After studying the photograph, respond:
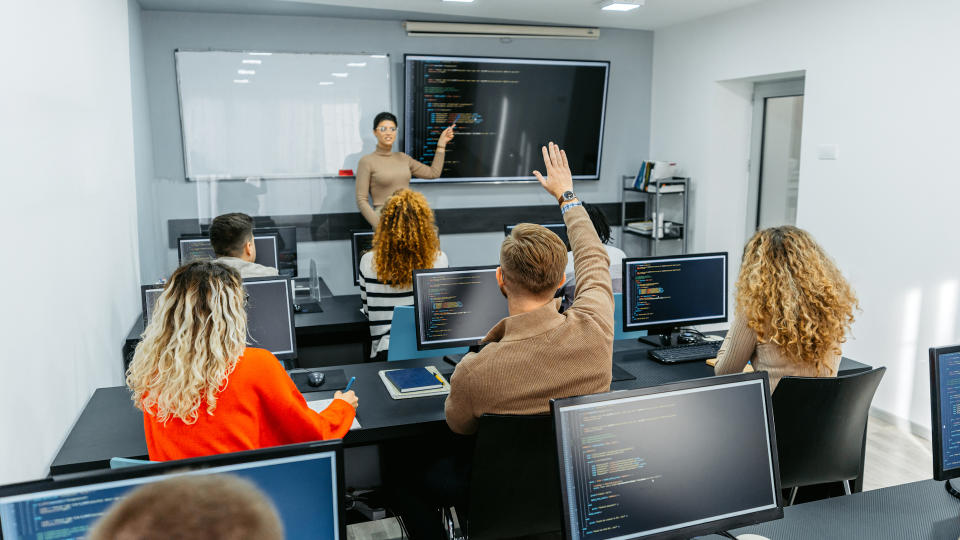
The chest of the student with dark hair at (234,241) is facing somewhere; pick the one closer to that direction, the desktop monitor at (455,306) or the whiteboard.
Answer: the whiteboard

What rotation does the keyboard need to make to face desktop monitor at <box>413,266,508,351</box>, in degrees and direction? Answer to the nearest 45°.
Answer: approximately 90° to its right

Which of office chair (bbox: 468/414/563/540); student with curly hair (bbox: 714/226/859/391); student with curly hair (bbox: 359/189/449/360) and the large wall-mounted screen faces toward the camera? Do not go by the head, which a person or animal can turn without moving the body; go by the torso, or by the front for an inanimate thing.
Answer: the large wall-mounted screen

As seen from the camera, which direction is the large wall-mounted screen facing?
toward the camera

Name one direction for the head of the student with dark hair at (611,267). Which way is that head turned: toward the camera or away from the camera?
away from the camera

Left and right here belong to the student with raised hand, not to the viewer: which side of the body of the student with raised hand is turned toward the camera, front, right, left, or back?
back

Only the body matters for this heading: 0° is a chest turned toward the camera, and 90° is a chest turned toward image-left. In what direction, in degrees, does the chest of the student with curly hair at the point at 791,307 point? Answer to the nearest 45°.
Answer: approximately 135°

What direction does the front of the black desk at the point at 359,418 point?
toward the camera

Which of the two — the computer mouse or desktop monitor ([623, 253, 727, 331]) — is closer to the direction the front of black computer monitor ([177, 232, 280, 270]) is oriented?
the computer mouse

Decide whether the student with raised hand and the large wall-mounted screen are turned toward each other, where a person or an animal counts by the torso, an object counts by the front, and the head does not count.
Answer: yes

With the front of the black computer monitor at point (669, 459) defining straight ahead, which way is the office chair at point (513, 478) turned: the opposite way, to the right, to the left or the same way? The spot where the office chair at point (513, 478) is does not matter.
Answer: the opposite way

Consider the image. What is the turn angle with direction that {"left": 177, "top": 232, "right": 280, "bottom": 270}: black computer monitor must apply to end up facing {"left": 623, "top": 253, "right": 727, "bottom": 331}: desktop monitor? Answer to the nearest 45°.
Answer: approximately 45° to its left

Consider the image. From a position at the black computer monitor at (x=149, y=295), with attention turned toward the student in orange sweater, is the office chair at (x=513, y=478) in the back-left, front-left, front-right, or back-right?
front-left

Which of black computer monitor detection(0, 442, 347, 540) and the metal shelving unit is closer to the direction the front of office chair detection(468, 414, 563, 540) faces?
the metal shelving unit

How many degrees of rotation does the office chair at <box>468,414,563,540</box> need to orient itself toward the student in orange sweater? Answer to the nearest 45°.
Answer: approximately 90° to its left

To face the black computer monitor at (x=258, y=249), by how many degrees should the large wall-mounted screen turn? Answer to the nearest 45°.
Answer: approximately 45° to its right

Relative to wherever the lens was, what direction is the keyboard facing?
facing the viewer

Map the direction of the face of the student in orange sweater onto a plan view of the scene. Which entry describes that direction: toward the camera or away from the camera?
away from the camera

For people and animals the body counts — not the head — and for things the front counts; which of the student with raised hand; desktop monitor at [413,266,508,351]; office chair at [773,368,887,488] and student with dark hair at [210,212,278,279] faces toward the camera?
the desktop monitor

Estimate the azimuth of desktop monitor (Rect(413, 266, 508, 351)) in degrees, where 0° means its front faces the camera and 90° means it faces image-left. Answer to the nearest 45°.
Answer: approximately 0°

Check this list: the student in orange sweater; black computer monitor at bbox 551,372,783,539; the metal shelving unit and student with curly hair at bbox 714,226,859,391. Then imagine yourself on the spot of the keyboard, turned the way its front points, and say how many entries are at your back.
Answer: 1

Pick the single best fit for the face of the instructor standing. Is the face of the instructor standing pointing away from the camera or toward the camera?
toward the camera

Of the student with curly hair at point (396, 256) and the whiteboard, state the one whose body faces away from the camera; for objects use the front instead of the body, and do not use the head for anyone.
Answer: the student with curly hair
